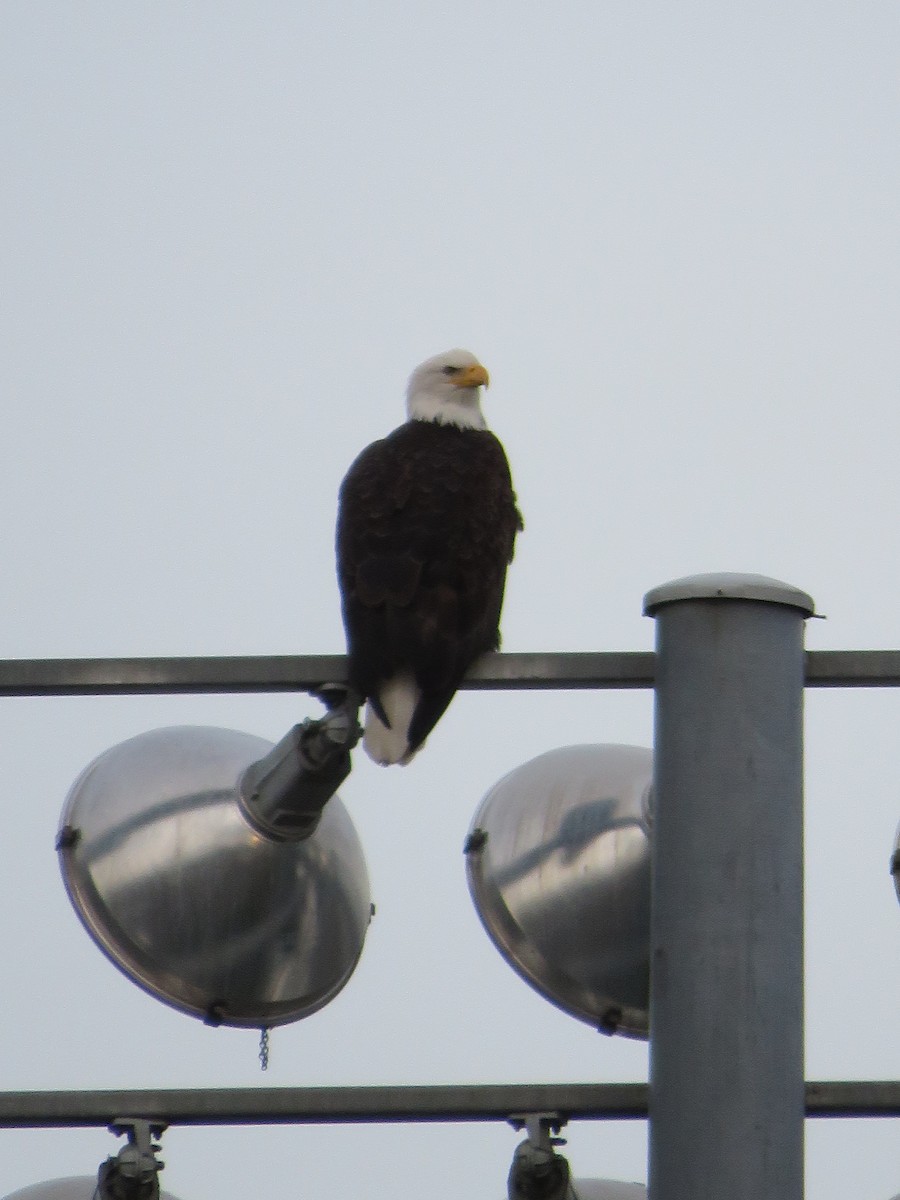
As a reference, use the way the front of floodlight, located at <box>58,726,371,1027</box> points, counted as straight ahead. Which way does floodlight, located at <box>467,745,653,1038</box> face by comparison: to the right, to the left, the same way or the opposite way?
the same way

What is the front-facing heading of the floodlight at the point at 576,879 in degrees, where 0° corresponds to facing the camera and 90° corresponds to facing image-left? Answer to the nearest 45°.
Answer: approximately 135°

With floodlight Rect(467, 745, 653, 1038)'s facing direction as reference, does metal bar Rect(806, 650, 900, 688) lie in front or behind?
behind

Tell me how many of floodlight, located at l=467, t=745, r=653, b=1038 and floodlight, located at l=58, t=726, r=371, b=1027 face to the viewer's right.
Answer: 0

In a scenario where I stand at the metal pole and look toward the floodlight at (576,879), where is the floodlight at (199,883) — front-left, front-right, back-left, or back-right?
front-left
